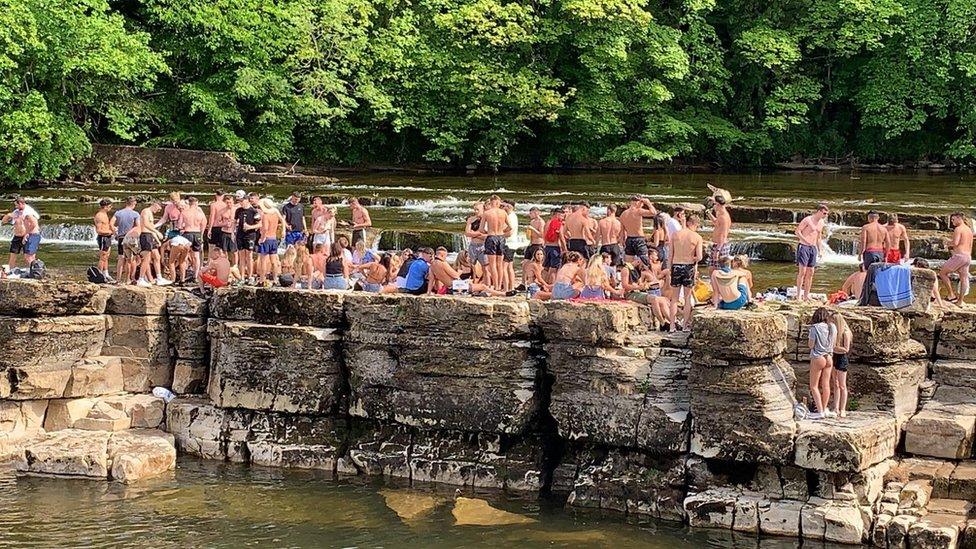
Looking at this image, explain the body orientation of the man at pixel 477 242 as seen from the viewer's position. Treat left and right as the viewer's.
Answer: facing the viewer and to the right of the viewer

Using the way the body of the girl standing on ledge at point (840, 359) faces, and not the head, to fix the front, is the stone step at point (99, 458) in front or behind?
in front

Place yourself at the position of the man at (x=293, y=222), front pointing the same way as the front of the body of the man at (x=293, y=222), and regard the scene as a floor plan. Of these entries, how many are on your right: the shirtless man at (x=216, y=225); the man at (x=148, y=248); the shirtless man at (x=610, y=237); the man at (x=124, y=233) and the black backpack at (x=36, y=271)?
4
